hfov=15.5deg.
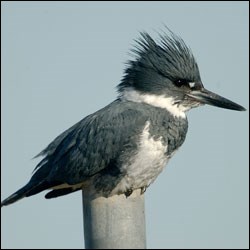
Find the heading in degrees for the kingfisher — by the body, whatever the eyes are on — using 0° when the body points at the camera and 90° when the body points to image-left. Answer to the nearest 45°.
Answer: approximately 270°
